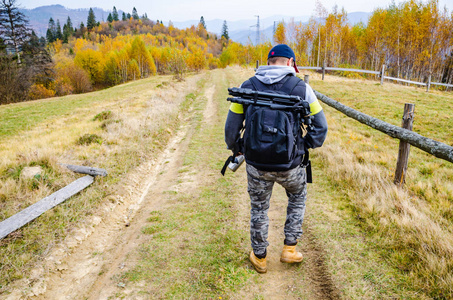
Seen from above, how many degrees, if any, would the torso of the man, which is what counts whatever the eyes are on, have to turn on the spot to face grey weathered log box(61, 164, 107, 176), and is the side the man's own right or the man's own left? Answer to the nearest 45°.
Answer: approximately 45° to the man's own left

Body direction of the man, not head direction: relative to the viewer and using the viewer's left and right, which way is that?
facing away from the viewer

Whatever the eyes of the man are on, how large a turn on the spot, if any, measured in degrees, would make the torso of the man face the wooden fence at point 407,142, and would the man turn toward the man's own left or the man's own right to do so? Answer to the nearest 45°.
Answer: approximately 45° to the man's own right

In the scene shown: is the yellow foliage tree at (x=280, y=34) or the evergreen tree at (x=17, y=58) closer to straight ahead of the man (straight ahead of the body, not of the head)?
the yellow foliage tree

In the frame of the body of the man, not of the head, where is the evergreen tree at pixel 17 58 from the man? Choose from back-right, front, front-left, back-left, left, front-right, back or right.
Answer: front-left

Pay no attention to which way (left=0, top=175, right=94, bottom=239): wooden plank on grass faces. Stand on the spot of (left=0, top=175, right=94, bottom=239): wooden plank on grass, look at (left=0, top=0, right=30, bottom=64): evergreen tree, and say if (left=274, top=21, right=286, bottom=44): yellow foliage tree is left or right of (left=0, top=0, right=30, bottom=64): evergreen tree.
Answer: right

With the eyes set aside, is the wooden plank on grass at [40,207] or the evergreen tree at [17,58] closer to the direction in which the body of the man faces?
the evergreen tree

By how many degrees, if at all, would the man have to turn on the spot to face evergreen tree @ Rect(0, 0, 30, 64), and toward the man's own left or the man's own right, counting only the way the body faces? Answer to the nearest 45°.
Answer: approximately 45° to the man's own left

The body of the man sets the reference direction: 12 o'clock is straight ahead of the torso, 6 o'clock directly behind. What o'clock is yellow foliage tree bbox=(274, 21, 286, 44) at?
The yellow foliage tree is roughly at 12 o'clock from the man.

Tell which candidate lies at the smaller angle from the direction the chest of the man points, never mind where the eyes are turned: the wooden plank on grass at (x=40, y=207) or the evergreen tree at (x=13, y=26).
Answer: the evergreen tree

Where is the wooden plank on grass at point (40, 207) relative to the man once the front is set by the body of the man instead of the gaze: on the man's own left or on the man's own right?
on the man's own left
